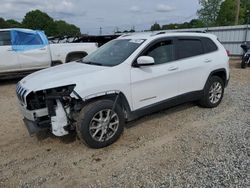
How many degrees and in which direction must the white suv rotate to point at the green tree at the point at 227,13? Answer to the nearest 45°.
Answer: approximately 180°

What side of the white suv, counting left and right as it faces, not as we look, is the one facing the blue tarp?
right

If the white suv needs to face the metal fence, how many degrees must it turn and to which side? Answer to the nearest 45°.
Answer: approximately 180°

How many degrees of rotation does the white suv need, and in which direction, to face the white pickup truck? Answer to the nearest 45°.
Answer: approximately 90° to its right

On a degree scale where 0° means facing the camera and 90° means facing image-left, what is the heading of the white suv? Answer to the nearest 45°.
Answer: approximately 45°

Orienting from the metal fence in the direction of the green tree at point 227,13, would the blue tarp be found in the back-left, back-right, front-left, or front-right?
back-left
